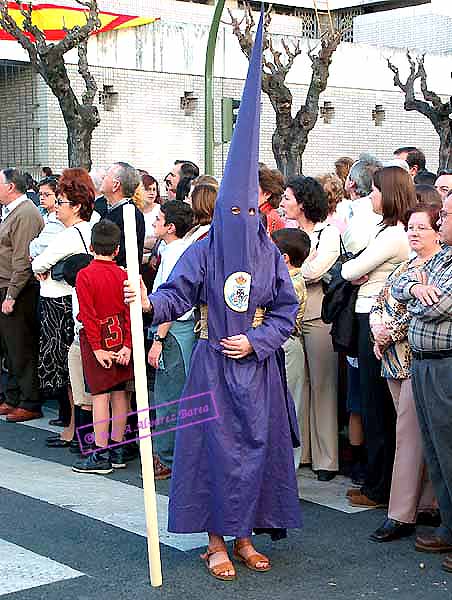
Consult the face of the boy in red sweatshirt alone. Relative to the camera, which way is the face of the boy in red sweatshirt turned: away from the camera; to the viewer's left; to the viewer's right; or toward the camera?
away from the camera

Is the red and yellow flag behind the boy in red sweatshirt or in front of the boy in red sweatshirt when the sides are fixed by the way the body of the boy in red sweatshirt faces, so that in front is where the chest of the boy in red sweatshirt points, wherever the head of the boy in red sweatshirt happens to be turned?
in front

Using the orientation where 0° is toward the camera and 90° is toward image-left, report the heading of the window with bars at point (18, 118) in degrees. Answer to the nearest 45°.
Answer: approximately 315°

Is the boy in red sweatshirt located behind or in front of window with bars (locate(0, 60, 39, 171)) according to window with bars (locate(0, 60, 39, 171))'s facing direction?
in front

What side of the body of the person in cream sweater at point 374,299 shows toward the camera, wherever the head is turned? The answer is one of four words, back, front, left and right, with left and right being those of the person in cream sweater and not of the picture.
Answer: left

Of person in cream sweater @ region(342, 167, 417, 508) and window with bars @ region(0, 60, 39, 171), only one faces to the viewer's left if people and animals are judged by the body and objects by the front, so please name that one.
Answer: the person in cream sweater
